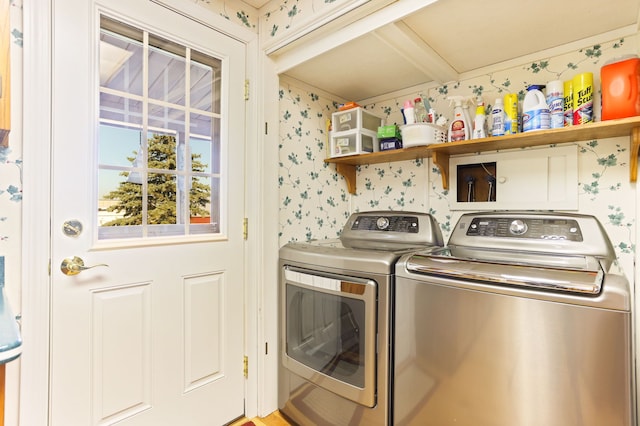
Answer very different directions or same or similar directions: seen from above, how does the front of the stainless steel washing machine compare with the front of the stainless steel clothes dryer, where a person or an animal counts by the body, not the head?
same or similar directions

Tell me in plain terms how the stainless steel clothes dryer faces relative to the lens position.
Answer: facing the viewer and to the left of the viewer

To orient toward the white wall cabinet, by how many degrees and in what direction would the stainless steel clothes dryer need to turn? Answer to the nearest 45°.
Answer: approximately 135° to its left

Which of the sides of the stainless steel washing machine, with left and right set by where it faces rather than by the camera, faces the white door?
right

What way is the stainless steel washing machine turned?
toward the camera
